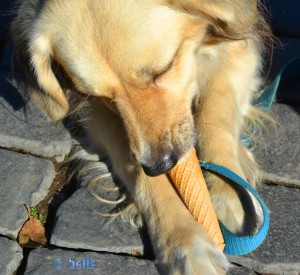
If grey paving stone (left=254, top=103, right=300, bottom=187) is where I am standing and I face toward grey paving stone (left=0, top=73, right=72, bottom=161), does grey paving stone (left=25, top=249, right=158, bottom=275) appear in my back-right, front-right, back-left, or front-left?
front-left

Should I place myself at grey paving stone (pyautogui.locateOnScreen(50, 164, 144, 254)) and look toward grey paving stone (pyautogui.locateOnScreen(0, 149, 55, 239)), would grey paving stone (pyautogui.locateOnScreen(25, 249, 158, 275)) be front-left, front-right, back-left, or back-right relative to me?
back-left

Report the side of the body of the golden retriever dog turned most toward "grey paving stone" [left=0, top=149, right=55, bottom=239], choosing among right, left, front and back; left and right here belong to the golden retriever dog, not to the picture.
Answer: right

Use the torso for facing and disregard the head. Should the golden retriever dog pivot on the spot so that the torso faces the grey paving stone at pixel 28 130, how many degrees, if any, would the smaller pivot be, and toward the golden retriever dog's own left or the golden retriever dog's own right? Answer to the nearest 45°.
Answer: approximately 135° to the golden retriever dog's own right

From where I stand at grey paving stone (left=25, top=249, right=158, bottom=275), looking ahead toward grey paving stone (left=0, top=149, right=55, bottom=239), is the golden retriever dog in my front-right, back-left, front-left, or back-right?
front-right

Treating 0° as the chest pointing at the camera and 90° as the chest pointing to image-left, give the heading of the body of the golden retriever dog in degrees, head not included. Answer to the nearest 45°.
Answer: approximately 0°

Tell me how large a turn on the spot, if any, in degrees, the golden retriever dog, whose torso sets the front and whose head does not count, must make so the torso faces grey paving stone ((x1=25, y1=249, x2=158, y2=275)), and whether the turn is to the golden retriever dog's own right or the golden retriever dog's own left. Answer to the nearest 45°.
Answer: approximately 45° to the golden retriever dog's own right
